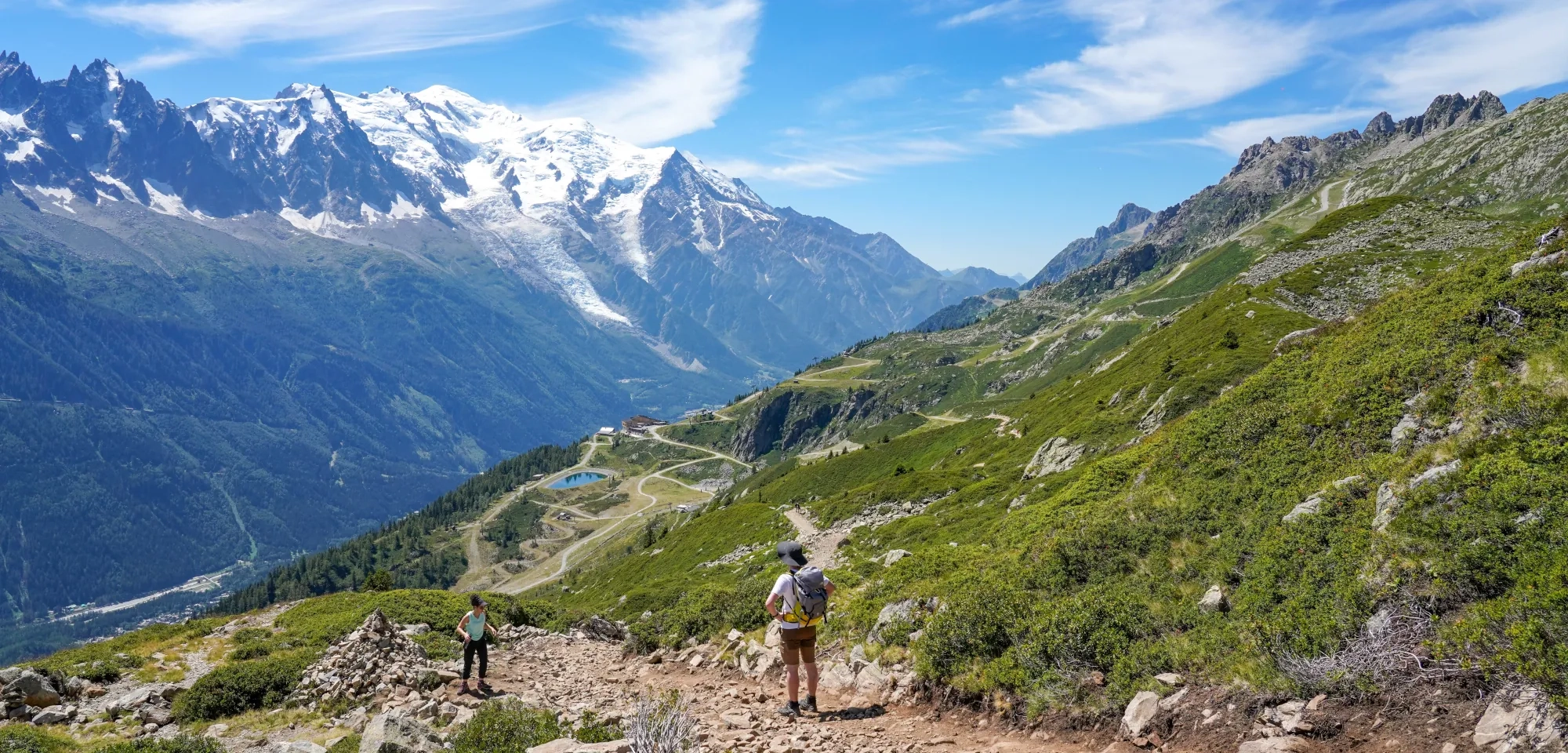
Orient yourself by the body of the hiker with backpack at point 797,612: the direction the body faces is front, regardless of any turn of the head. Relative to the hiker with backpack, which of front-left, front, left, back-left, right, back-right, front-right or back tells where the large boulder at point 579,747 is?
left

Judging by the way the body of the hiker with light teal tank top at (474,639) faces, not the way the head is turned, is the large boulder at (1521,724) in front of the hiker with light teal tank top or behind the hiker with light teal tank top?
in front

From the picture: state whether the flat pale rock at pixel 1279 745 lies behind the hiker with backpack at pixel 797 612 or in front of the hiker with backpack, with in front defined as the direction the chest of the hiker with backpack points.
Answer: behind

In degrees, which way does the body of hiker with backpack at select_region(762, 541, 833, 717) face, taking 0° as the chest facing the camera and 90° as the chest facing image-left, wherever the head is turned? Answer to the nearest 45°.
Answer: approximately 135°

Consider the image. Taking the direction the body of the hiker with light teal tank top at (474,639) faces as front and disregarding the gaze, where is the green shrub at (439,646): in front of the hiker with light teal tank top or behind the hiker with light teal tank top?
behind

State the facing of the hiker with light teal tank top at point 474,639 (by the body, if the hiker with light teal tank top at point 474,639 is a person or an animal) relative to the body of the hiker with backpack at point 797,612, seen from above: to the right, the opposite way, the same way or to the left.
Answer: the opposite way

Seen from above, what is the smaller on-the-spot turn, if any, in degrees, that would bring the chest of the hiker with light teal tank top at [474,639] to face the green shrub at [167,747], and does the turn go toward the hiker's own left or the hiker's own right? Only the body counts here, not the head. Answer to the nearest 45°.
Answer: approximately 90° to the hiker's own right
